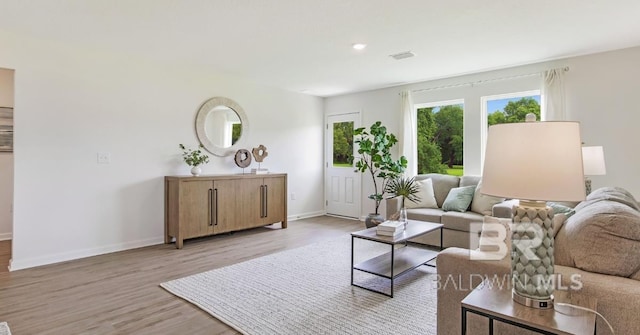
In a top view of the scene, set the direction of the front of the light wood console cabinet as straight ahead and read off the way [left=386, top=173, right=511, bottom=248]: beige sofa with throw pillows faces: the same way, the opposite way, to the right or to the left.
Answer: to the right

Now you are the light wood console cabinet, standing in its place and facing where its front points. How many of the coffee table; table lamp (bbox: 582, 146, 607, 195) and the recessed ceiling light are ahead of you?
3

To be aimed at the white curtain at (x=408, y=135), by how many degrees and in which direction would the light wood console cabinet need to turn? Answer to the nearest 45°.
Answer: approximately 45° to its left

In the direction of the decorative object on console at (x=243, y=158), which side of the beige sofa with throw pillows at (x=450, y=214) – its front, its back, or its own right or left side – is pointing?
right

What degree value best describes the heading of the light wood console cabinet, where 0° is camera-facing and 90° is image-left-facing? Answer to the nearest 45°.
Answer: approximately 315°

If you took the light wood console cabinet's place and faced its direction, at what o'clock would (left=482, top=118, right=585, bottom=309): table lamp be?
The table lamp is roughly at 1 o'clock from the light wood console cabinet.

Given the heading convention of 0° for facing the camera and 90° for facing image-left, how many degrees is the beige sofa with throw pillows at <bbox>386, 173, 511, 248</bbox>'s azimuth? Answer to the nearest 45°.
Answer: approximately 0°

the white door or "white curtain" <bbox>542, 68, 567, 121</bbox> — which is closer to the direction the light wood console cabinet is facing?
the white curtain
